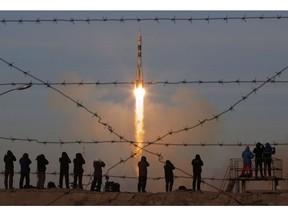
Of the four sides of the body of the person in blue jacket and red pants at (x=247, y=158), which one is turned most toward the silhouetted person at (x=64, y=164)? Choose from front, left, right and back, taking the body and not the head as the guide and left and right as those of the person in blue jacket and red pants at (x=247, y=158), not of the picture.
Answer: left

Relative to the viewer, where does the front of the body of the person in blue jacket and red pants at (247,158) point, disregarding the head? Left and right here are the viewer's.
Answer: facing away from the viewer

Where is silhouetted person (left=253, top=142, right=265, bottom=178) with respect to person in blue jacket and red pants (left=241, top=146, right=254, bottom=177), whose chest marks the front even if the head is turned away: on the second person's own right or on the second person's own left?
on the second person's own right

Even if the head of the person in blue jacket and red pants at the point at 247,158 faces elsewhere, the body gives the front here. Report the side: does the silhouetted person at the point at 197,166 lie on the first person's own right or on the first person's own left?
on the first person's own left

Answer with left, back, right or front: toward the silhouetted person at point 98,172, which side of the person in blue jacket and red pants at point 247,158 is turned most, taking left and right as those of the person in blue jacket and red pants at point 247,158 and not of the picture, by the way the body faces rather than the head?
left

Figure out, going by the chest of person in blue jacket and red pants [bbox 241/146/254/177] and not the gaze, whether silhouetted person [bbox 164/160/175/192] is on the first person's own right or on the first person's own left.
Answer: on the first person's own left
